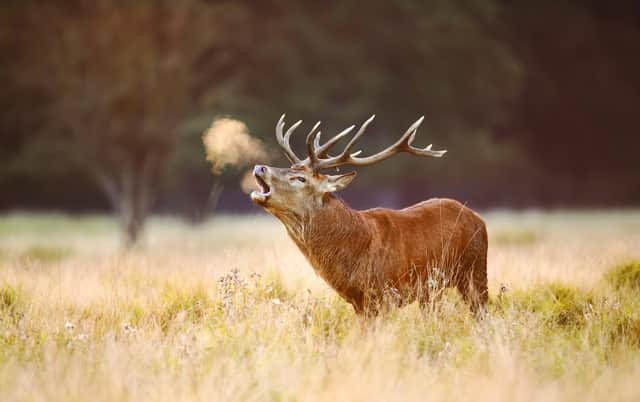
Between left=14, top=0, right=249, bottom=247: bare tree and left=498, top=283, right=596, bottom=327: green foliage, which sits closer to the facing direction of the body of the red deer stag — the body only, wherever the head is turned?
the bare tree

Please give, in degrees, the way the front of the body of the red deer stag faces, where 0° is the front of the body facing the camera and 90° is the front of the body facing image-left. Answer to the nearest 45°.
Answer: approximately 90°

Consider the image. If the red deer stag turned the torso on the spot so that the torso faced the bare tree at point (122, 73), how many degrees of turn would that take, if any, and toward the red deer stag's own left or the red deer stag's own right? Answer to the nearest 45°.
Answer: approximately 45° to the red deer stag's own right

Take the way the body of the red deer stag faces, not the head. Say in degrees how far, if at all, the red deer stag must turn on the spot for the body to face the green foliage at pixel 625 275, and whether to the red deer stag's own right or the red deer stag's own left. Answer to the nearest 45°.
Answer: approximately 135° to the red deer stag's own right

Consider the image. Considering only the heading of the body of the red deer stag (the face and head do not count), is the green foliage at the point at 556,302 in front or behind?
behind
